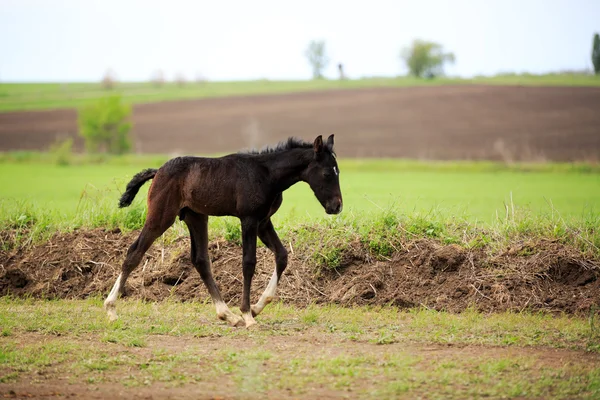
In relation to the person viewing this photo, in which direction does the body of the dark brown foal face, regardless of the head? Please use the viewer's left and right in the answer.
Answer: facing to the right of the viewer

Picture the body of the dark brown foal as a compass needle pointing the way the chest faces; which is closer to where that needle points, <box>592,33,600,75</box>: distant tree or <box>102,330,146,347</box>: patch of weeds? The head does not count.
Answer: the distant tree

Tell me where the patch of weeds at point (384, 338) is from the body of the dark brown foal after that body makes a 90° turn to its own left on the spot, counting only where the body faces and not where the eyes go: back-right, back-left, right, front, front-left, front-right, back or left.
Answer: back-right

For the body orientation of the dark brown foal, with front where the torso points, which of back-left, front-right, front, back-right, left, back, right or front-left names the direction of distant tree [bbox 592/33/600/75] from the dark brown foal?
front-left

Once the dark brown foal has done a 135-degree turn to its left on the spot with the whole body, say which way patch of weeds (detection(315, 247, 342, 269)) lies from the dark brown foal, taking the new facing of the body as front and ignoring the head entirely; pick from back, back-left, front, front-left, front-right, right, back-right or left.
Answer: right
